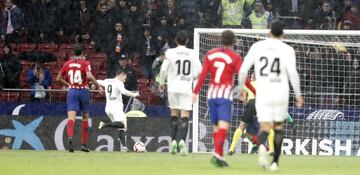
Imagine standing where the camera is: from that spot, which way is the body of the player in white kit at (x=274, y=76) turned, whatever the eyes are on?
away from the camera

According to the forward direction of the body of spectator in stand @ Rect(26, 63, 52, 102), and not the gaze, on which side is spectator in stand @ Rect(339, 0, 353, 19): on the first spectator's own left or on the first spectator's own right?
on the first spectator's own left

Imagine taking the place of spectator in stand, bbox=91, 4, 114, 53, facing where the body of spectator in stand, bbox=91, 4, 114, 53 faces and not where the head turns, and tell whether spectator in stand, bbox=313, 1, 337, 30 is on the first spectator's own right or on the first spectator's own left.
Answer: on the first spectator's own left

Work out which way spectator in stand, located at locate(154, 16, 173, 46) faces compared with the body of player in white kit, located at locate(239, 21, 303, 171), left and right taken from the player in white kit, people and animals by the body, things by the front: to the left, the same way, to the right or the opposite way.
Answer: the opposite way

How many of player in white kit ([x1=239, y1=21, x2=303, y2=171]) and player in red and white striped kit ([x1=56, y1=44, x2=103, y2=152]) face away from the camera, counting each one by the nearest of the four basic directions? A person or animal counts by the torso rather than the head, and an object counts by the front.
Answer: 2

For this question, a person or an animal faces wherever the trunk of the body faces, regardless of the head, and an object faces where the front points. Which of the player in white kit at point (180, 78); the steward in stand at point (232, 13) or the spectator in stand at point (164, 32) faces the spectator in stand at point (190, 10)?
the player in white kit

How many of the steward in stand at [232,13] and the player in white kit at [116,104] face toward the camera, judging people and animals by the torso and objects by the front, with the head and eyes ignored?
1

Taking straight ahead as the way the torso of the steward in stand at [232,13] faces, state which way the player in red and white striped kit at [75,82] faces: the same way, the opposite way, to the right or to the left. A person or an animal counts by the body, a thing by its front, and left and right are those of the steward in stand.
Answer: the opposite way

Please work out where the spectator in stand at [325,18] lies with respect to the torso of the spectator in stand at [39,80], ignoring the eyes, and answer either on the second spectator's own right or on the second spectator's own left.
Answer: on the second spectator's own left

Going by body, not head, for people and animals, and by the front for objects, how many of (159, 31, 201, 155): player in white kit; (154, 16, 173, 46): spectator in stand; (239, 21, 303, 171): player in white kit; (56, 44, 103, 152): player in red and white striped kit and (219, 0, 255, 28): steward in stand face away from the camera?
3
